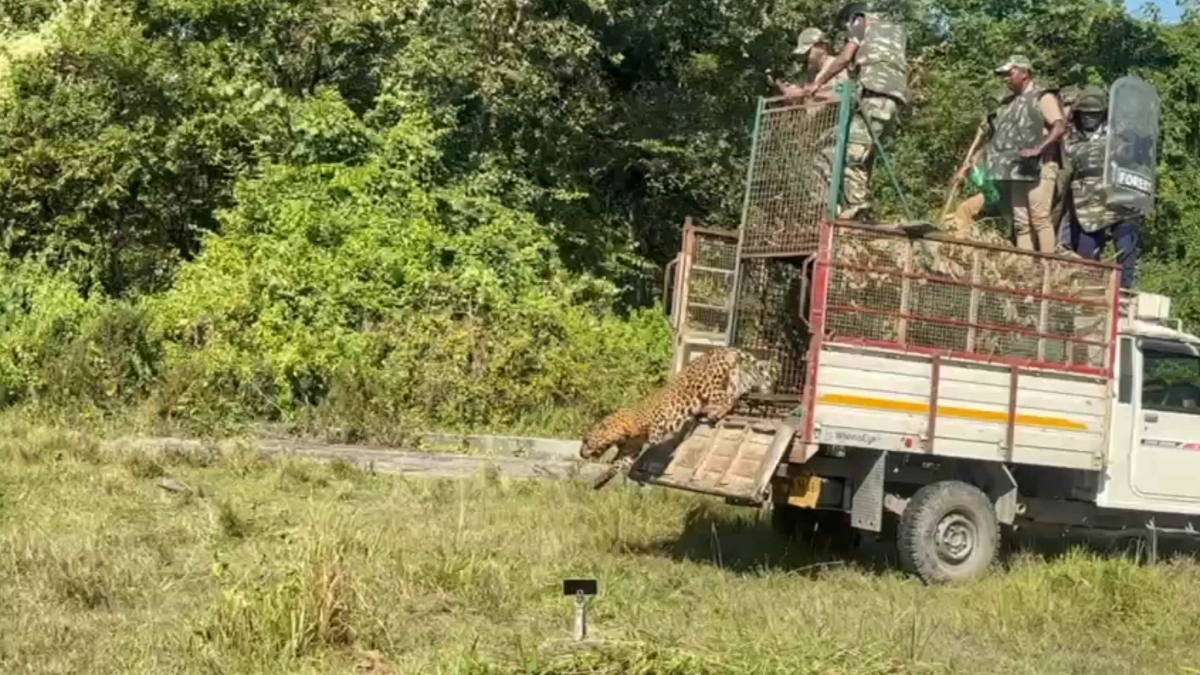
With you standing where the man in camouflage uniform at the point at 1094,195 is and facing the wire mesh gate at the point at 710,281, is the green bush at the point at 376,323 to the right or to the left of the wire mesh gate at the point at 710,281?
right

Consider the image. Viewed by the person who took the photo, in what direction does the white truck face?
facing away from the viewer and to the right of the viewer

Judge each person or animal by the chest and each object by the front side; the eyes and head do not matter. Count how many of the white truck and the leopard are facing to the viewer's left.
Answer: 1

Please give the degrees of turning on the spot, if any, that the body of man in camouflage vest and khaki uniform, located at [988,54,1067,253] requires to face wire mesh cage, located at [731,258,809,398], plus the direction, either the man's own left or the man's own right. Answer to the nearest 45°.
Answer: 0° — they already face it

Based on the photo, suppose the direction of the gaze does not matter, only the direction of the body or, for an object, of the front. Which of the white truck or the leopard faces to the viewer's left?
the leopard

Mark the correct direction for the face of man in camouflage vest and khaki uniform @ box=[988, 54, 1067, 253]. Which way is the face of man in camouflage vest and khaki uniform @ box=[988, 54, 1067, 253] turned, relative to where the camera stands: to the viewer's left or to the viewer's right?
to the viewer's left

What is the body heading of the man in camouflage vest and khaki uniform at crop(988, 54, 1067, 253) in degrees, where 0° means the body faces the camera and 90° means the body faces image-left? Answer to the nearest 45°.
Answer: approximately 45°

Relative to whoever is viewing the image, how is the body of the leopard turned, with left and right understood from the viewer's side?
facing to the left of the viewer
